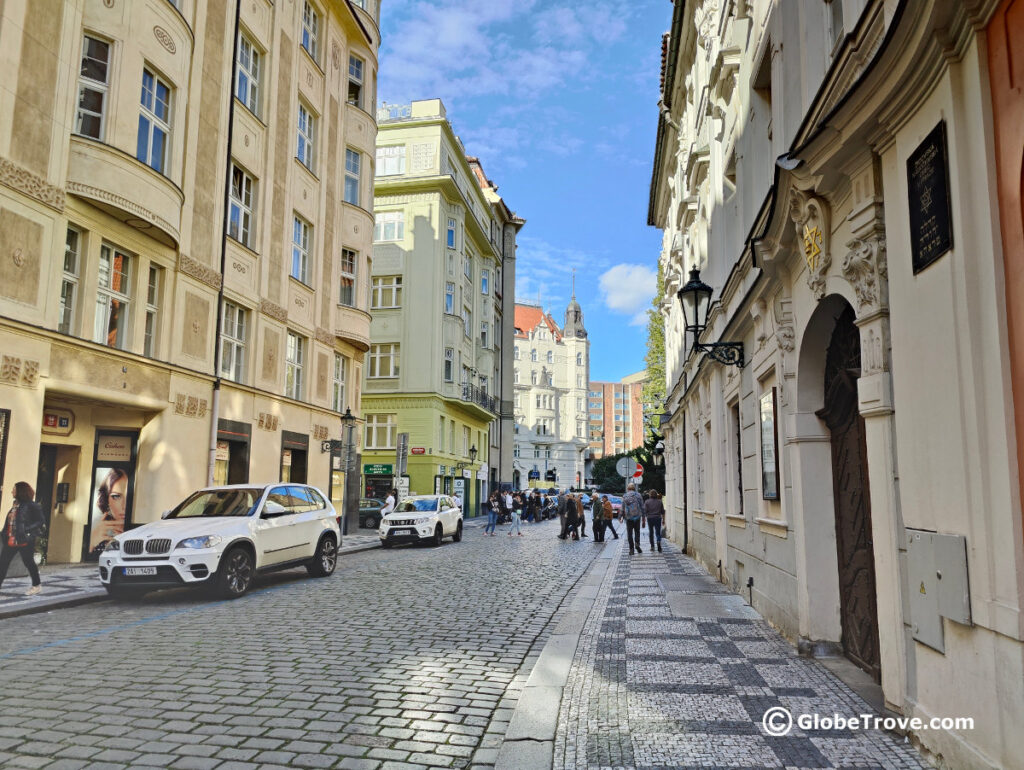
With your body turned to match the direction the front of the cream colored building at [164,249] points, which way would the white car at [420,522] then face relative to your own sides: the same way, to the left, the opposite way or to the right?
to the right

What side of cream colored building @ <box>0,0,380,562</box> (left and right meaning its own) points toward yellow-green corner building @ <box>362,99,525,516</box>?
left

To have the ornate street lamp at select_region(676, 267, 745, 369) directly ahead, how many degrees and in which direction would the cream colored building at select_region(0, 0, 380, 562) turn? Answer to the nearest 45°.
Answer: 0° — it already faces it

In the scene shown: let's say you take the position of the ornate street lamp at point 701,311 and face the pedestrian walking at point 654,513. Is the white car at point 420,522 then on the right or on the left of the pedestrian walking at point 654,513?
left

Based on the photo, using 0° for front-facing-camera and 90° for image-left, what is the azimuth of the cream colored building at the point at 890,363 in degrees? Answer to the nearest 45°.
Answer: approximately 45°

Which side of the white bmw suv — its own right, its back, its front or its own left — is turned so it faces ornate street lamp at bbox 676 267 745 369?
left

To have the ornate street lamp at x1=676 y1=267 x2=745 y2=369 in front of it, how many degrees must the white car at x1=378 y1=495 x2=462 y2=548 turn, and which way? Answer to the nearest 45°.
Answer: approximately 45° to its left

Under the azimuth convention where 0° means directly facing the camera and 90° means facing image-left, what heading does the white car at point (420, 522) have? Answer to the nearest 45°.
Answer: approximately 45°

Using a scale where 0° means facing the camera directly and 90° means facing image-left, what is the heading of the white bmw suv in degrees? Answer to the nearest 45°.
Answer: approximately 45°

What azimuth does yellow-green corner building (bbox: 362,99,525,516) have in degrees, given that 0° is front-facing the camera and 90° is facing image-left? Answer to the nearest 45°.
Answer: approximately 315°

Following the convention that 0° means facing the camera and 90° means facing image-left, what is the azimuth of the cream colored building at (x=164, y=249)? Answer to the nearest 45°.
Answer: approximately 315°

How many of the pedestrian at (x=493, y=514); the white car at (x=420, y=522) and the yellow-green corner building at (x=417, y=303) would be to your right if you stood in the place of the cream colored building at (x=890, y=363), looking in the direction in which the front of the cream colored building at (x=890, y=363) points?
3

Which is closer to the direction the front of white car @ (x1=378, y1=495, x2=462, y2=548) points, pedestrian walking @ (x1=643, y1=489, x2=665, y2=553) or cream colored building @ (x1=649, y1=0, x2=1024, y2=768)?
the cream colored building
